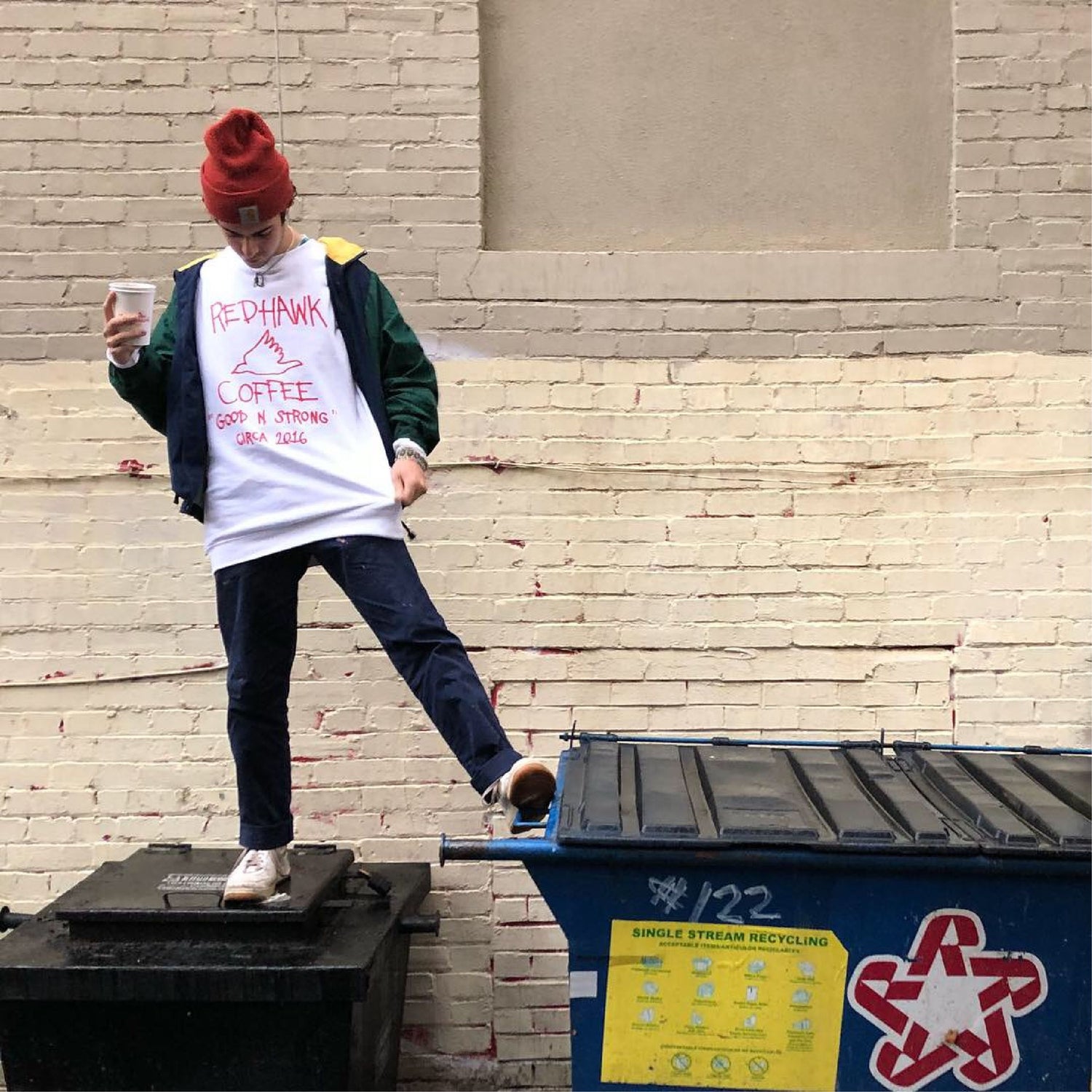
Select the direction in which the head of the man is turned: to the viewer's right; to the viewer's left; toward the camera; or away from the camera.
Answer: toward the camera

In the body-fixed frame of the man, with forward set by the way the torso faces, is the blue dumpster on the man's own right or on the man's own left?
on the man's own left

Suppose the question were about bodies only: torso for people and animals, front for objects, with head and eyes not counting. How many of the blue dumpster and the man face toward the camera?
2

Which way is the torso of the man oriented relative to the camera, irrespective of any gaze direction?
toward the camera

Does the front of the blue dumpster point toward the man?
no

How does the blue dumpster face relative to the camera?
toward the camera

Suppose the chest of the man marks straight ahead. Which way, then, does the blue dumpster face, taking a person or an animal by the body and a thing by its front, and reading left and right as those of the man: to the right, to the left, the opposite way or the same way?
the same way

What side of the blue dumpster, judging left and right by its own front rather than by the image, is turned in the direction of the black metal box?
right
